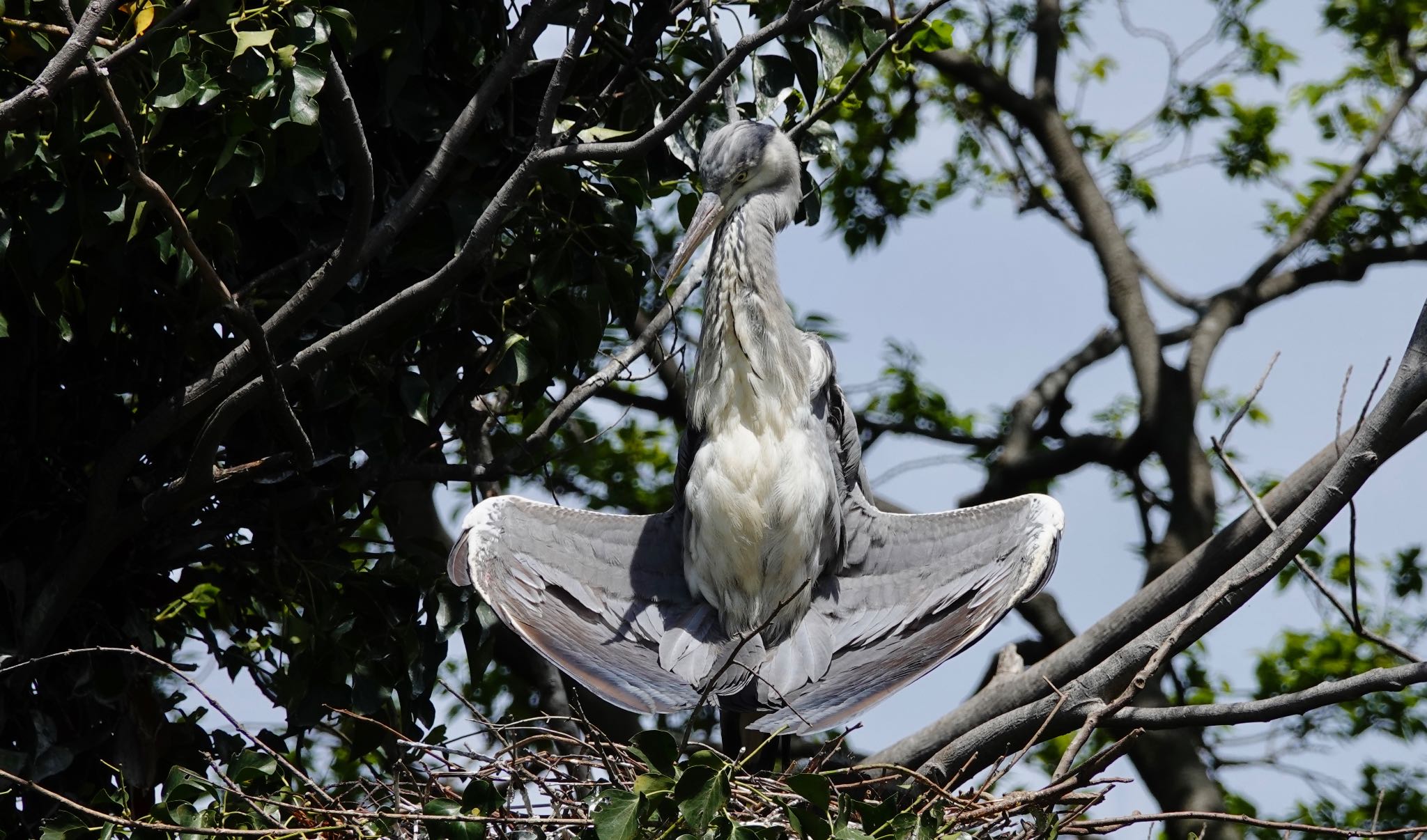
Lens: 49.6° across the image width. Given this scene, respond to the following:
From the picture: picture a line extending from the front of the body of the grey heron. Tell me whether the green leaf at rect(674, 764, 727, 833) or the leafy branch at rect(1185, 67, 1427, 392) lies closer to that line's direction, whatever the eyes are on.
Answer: the green leaf

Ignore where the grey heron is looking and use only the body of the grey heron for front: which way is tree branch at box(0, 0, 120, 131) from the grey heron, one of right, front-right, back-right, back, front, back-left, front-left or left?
front-right

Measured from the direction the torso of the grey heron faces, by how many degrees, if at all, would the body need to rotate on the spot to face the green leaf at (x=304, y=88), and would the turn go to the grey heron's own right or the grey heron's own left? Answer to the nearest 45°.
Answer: approximately 45° to the grey heron's own right

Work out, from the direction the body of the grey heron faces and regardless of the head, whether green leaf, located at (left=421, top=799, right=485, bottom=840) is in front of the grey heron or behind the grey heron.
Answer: in front

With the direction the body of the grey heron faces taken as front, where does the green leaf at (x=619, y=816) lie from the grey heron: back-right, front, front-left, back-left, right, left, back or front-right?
front

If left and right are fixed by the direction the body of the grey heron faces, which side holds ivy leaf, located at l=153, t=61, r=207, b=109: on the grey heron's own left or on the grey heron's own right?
on the grey heron's own right

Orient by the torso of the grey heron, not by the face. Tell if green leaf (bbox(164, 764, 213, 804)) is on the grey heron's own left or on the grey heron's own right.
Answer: on the grey heron's own right

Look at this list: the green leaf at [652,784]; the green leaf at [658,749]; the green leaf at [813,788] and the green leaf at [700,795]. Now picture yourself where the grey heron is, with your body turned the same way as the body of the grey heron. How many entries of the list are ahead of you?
4

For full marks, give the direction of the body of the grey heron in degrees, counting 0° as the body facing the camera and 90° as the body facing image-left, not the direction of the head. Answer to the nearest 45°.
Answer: approximately 0°

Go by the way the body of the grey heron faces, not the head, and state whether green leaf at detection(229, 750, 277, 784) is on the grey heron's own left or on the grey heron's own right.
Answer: on the grey heron's own right

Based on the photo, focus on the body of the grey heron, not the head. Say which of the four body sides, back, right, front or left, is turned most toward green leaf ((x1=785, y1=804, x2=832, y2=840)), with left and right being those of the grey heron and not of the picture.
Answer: front

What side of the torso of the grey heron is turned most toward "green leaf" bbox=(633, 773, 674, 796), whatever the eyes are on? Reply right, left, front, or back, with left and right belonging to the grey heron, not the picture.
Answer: front

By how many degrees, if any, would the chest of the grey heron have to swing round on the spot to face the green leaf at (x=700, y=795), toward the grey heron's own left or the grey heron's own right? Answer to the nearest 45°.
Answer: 0° — it already faces it
